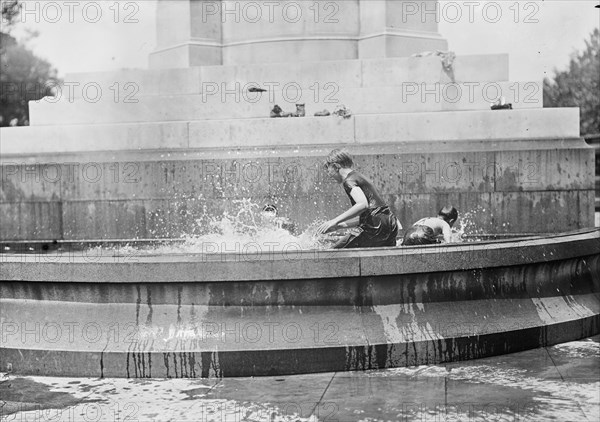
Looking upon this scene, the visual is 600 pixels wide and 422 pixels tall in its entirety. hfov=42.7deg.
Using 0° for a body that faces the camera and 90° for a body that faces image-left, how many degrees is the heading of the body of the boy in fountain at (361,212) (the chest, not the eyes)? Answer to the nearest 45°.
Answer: approximately 90°

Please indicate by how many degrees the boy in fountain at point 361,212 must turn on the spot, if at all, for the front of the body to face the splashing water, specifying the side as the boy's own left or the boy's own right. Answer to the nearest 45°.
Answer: approximately 45° to the boy's own right

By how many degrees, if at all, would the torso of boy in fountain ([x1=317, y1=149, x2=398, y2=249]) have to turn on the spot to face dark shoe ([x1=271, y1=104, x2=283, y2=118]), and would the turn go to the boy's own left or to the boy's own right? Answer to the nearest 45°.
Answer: approximately 90° to the boy's own right
